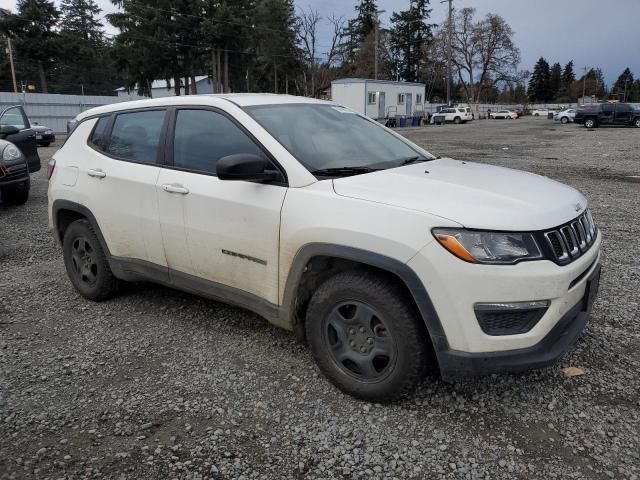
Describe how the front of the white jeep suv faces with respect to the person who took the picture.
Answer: facing the viewer and to the right of the viewer

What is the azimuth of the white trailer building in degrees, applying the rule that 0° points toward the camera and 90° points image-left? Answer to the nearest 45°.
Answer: approximately 315°

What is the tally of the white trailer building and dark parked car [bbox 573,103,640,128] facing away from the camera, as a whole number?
0

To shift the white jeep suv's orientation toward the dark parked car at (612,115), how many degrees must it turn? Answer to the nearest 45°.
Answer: approximately 90° to its left

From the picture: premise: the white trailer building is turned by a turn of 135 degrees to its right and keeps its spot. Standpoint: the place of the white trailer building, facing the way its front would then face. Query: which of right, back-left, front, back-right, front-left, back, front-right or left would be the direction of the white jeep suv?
left
